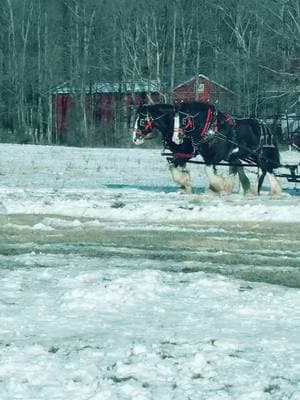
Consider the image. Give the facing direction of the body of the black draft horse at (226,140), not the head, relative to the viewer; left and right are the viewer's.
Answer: facing to the left of the viewer

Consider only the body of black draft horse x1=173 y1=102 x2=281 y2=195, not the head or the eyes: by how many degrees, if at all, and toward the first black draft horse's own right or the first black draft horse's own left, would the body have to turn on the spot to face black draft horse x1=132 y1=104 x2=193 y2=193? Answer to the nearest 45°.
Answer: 0° — it already faces it
